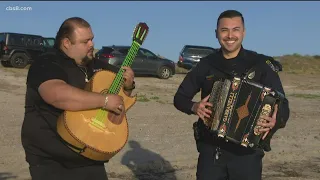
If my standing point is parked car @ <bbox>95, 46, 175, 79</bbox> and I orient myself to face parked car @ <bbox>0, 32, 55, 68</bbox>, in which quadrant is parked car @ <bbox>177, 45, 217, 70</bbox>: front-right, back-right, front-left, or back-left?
back-right

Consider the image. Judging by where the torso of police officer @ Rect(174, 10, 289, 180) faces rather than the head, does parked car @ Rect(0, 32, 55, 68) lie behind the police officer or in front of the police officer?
behind

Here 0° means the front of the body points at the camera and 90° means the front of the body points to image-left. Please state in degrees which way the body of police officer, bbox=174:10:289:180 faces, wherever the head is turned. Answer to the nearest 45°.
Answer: approximately 0°

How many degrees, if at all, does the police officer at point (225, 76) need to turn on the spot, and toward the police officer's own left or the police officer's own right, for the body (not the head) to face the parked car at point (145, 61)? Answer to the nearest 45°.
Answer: approximately 180°

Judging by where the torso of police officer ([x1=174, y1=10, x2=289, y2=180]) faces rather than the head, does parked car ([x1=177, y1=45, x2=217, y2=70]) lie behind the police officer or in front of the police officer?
behind
